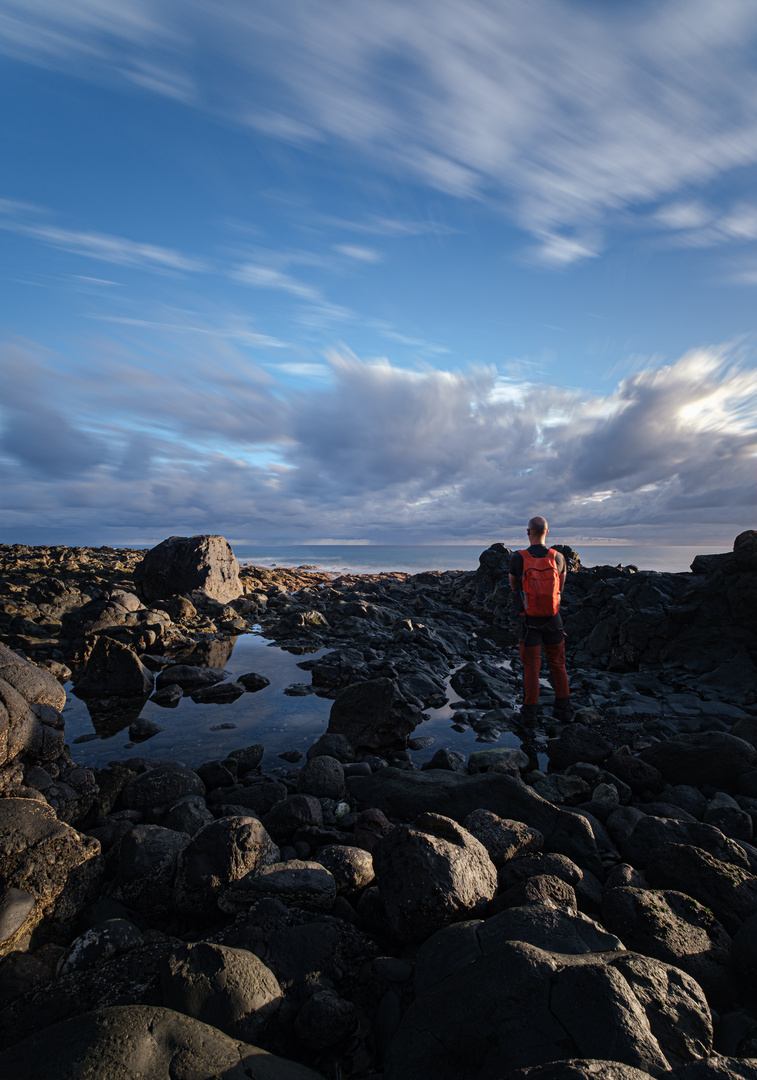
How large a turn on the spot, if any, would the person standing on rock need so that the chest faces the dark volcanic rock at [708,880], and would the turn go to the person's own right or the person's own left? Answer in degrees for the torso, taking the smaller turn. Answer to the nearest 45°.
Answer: approximately 180°

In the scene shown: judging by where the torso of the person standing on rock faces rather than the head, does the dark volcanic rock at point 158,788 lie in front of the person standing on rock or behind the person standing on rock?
behind

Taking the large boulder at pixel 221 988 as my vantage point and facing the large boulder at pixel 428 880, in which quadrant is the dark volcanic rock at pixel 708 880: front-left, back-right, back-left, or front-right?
front-right

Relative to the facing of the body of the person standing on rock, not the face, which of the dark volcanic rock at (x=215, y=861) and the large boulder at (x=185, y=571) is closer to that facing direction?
the large boulder

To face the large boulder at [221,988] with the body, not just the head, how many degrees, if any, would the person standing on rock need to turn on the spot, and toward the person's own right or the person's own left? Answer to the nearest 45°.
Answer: approximately 180°

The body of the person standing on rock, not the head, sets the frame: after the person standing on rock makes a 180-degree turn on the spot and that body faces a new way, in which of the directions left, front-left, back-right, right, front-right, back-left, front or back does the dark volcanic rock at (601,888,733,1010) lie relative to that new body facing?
front

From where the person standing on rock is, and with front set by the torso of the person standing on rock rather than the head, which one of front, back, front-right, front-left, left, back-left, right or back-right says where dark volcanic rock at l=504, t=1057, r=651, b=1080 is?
back

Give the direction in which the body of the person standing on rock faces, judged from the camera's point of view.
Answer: away from the camera

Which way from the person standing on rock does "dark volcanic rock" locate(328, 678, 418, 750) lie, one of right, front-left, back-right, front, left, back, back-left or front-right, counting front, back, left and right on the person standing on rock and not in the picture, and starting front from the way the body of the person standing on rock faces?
back-left

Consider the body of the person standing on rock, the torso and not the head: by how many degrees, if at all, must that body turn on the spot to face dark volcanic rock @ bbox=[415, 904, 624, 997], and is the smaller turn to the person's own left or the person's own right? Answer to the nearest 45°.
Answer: approximately 180°

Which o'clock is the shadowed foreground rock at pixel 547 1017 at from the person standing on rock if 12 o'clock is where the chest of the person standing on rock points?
The shadowed foreground rock is roughly at 6 o'clock from the person standing on rock.

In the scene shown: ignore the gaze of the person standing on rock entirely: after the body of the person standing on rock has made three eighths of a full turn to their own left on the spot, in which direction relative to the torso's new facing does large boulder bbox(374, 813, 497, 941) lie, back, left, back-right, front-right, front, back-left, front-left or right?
front-left

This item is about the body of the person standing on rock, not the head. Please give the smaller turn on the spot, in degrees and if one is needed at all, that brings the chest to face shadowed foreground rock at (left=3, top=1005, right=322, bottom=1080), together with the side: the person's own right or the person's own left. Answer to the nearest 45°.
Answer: approximately 180°

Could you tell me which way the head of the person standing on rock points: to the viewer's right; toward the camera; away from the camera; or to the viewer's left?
away from the camera

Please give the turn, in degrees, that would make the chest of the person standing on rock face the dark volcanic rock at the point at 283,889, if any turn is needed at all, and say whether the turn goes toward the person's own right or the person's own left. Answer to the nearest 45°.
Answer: approximately 180°

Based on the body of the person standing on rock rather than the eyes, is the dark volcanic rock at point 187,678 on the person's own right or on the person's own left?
on the person's own left
